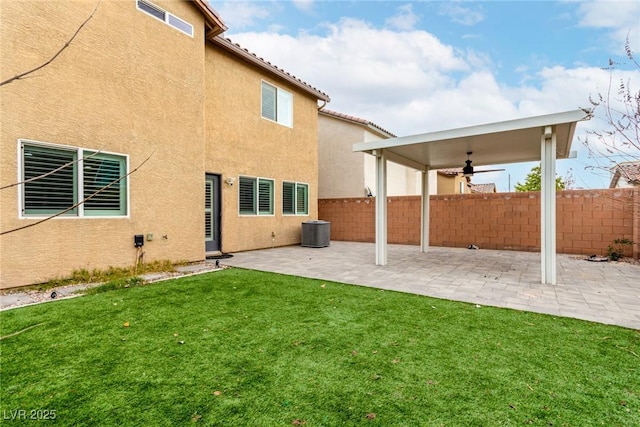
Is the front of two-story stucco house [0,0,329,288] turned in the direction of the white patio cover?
no

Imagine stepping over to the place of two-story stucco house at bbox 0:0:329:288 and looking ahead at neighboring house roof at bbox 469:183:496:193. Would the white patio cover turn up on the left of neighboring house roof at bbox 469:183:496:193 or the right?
right

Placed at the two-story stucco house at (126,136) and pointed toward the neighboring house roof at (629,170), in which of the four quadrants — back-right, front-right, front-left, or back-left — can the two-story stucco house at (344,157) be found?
front-left

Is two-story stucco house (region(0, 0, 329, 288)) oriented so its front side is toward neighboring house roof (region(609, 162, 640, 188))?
no

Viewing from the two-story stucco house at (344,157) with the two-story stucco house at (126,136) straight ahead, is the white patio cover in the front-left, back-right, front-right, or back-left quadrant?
front-left
